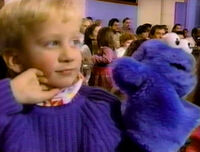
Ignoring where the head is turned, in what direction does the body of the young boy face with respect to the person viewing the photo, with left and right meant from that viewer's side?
facing the viewer and to the right of the viewer

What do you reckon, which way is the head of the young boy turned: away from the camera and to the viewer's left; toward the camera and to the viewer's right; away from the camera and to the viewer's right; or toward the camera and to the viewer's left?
toward the camera and to the viewer's right
